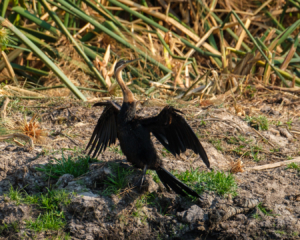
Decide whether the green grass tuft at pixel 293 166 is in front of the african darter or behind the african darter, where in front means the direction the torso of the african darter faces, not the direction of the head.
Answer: behind

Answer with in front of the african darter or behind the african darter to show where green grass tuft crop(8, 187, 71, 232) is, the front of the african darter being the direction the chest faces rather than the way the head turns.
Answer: in front

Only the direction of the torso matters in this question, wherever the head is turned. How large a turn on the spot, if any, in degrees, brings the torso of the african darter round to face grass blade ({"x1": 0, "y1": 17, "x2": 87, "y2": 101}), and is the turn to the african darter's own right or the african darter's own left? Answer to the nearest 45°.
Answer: approximately 90° to the african darter's own right

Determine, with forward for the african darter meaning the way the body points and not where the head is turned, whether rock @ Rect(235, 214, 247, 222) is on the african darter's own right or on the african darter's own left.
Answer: on the african darter's own left

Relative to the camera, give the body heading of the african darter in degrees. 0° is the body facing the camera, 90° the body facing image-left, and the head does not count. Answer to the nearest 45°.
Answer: approximately 45°
